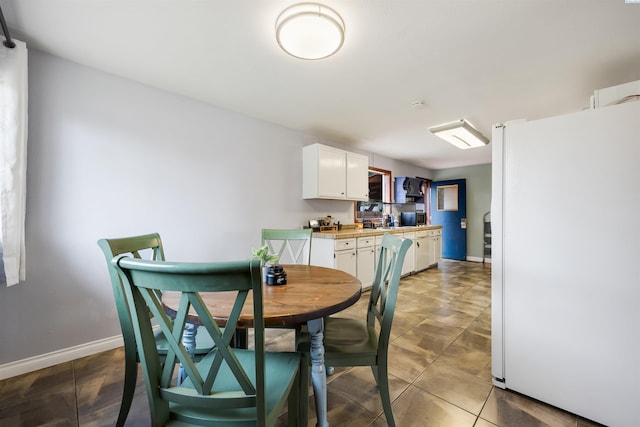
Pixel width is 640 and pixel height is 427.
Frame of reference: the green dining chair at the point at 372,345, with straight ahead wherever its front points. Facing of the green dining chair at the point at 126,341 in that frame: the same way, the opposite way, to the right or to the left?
the opposite way

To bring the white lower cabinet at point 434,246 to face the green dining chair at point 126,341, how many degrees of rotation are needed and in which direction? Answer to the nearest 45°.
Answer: approximately 45° to its right

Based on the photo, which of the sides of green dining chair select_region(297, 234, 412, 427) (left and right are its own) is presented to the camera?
left

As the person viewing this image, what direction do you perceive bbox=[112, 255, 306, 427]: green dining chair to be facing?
facing away from the viewer and to the right of the viewer

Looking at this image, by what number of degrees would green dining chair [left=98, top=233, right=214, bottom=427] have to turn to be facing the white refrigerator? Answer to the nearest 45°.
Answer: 0° — it already faces it

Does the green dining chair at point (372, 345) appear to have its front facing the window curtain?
yes

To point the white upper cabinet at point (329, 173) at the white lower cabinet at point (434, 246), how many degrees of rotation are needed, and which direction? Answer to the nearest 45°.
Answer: approximately 90° to its left

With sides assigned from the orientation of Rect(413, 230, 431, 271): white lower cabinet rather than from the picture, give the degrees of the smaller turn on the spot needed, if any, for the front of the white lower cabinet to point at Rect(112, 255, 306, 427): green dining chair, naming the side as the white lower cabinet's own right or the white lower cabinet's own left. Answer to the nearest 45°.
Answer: approximately 45° to the white lower cabinet's own right
